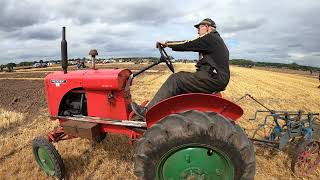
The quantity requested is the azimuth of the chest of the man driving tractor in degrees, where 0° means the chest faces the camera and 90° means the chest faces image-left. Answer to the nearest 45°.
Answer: approximately 90°
